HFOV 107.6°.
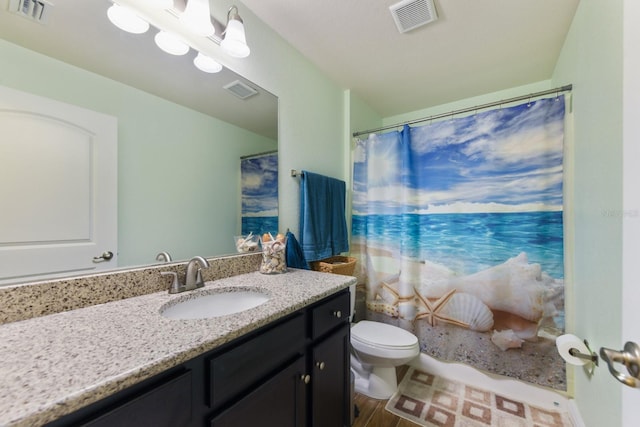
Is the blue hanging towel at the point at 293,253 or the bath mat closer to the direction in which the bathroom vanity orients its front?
the bath mat

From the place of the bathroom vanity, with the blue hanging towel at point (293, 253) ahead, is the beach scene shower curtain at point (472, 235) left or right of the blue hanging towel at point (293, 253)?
right

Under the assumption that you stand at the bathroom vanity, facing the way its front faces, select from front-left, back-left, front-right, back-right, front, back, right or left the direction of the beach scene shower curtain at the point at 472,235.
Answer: front-left

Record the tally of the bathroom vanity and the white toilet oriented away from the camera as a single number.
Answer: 0

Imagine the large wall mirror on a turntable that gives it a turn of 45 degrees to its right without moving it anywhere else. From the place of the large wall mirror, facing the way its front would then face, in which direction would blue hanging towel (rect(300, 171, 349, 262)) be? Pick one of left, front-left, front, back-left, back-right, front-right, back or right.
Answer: left

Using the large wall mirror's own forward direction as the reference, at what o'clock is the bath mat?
The bath mat is roughly at 11 o'clock from the large wall mirror.

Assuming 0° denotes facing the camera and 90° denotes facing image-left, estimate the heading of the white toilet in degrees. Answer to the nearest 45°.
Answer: approximately 315°

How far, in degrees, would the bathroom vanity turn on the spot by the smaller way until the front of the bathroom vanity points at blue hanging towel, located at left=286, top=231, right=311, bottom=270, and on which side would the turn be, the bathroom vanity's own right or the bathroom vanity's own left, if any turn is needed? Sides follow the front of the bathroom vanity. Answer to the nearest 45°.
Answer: approximately 90° to the bathroom vanity's own left

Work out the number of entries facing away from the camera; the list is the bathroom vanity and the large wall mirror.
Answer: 0

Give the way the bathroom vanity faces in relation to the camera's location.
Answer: facing the viewer and to the right of the viewer

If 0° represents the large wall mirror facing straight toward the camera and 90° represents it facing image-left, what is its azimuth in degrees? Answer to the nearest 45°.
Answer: approximately 315°
